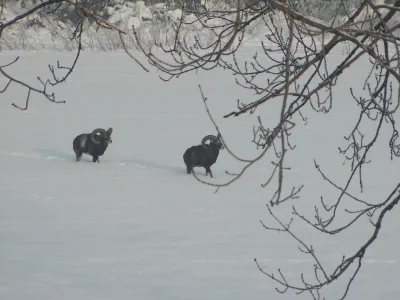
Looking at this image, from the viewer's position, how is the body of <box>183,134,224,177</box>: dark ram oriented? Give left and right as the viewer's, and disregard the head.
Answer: facing to the right of the viewer

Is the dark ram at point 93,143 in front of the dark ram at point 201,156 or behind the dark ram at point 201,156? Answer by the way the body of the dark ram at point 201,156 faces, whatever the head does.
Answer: behind
